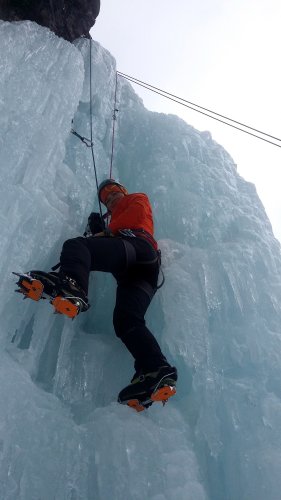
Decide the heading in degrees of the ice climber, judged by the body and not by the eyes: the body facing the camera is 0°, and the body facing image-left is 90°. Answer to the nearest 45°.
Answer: approximately 90°
